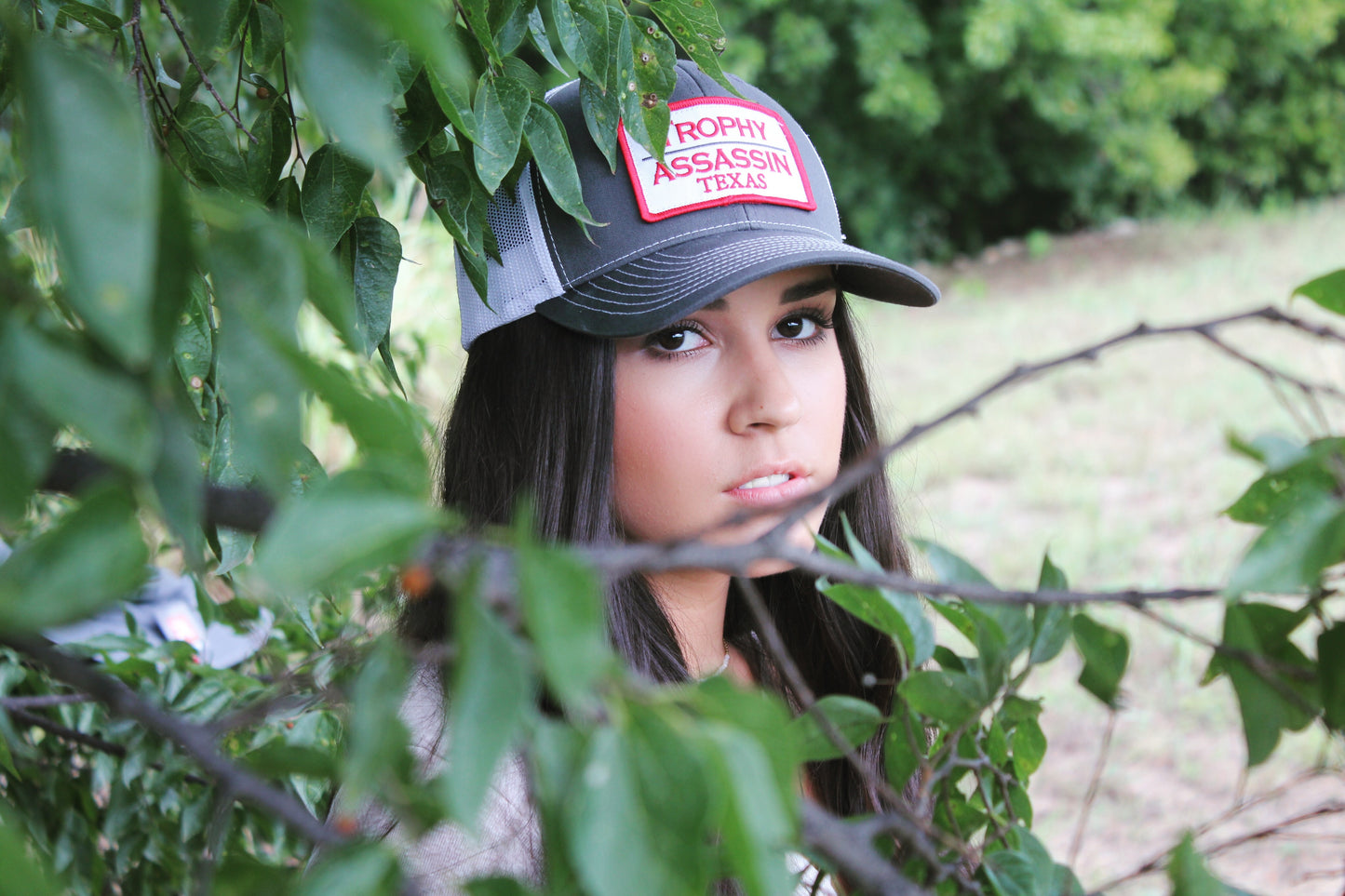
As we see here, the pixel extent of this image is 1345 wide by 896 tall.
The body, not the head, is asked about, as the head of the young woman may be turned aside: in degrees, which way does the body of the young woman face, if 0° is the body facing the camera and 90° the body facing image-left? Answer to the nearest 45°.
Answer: approximately 315°

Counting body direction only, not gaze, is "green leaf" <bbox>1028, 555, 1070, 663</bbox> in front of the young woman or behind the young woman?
in front

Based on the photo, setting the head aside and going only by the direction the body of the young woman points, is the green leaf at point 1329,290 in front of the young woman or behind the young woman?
in front

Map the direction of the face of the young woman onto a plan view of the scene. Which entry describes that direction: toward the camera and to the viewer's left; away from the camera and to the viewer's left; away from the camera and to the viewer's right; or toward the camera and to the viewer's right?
toward the camera and to the viewer's right

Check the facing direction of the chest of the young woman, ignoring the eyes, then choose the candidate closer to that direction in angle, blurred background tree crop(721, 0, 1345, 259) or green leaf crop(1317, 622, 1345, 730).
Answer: the green leaf

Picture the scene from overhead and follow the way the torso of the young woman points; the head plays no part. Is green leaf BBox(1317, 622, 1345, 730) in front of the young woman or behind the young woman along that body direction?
in front
